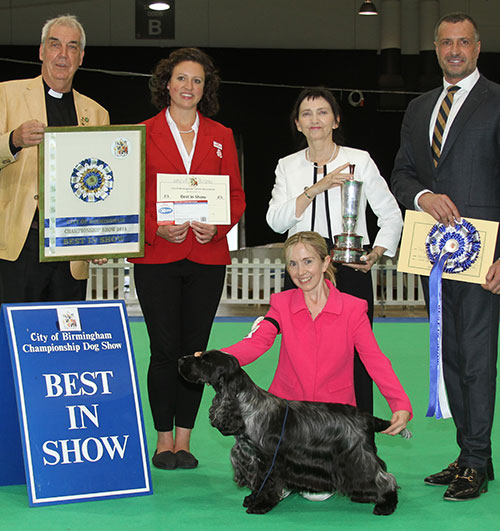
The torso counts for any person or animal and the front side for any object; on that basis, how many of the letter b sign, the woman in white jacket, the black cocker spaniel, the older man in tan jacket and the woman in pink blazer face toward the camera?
4

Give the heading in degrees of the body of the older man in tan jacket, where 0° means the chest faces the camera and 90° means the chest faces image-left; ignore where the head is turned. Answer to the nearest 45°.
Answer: approximately 0°

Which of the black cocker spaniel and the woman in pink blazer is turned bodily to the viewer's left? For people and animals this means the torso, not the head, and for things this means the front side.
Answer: the black cocker spaniel

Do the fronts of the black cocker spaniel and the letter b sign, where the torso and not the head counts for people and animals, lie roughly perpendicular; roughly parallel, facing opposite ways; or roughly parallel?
roughly perpendicular

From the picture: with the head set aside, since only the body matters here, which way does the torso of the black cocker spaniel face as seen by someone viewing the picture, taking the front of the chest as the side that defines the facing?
to the viewer's left

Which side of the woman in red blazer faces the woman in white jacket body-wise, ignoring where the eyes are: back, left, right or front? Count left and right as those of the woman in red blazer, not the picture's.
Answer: left

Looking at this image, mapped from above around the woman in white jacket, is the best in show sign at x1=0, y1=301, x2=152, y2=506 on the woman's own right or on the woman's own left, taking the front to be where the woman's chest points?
on the woman's own right

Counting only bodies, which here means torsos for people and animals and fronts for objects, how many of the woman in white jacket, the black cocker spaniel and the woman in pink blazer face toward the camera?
2
